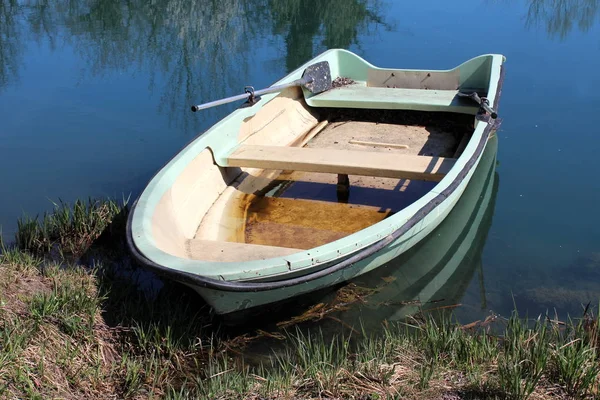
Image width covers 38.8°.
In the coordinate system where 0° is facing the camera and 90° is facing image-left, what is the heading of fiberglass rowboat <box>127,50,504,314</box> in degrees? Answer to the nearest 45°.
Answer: approximately 45°
